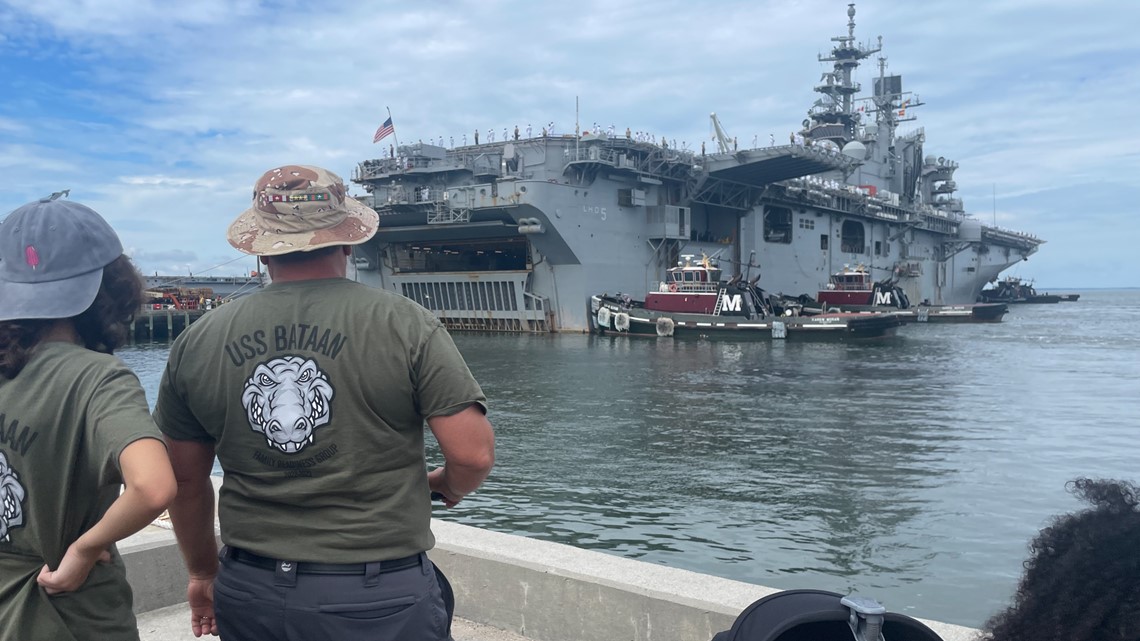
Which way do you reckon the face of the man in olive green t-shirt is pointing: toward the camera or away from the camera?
away from the camera

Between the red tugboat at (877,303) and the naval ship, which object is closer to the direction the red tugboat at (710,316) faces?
the naval ship

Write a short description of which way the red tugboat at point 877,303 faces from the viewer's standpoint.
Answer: facing to the left of the viewer

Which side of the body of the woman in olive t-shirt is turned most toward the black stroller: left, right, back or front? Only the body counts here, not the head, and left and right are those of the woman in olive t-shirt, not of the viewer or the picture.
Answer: right

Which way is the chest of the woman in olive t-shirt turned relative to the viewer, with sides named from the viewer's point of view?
facing away from the viewer and to the right of the viewer

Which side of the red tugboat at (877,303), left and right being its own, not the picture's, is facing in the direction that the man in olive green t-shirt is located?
left

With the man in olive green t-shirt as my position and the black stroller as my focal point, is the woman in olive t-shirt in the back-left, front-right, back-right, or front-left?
back-right

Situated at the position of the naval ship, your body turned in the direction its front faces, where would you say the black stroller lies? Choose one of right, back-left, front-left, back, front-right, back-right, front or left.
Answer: back-right

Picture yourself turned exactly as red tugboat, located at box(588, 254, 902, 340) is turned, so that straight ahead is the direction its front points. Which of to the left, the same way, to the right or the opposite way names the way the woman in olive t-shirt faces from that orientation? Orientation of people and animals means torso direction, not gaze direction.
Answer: to the right

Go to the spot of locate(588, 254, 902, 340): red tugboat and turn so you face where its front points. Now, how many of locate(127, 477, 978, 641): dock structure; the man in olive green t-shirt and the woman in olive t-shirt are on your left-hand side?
3

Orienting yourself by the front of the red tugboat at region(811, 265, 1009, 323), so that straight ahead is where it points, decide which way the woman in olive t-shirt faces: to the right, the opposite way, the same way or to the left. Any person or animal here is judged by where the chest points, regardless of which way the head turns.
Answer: to the right

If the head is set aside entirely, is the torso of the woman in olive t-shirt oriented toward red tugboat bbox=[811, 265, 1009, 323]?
yes

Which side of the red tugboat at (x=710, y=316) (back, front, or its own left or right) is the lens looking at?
left

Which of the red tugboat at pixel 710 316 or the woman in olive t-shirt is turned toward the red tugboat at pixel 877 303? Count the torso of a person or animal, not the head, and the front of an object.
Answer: the woman in olive t-shirt

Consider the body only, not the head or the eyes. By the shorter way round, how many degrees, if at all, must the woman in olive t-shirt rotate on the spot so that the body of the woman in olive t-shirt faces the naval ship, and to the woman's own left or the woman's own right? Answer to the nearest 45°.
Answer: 0° — they already face it

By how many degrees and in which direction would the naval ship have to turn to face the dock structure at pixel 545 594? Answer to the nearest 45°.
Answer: approximately 135° to its right
